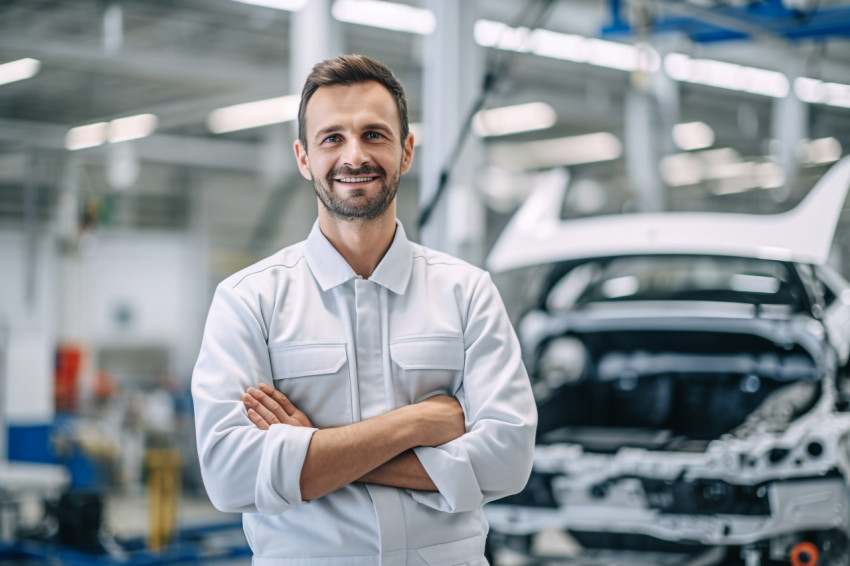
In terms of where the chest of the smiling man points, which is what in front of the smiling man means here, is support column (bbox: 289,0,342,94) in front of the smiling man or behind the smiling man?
behind

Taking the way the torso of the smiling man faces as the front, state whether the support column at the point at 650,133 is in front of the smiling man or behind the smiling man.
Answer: behind

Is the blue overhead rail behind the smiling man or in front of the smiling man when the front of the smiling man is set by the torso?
behind

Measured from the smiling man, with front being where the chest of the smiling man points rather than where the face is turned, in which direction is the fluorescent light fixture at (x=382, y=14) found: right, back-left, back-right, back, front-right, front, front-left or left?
back

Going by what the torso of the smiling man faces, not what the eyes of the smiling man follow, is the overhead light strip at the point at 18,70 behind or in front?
behind

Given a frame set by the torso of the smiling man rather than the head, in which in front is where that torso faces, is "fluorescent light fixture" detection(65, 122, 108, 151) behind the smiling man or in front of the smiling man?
behind

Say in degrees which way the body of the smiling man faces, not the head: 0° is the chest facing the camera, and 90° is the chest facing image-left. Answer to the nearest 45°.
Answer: approximately 0°

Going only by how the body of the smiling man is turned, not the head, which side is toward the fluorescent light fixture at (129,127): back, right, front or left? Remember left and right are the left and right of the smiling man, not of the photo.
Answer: back
